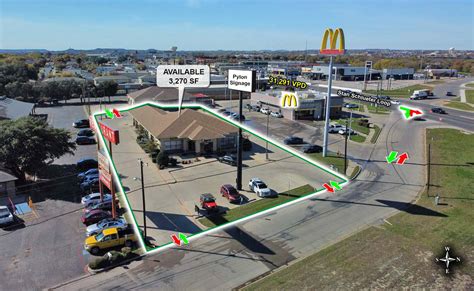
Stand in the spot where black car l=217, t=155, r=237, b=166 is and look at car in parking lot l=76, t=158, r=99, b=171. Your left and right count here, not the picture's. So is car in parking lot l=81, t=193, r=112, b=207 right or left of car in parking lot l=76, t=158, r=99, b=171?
left

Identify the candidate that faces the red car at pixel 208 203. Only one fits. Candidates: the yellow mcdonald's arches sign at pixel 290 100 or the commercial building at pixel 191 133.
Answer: the commercial building

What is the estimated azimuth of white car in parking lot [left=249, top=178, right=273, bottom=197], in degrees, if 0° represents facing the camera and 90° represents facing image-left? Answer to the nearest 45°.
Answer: approximately 315°

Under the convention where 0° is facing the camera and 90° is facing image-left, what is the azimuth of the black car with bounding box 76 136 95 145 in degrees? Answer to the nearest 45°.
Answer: approximately 270°

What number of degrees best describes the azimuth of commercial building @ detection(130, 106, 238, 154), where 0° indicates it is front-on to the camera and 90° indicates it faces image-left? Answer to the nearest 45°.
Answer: approximately 0°
